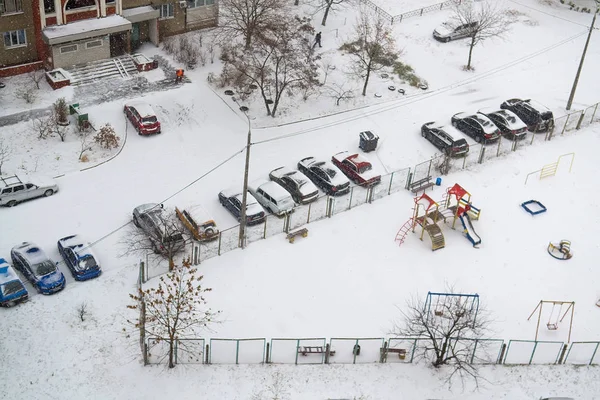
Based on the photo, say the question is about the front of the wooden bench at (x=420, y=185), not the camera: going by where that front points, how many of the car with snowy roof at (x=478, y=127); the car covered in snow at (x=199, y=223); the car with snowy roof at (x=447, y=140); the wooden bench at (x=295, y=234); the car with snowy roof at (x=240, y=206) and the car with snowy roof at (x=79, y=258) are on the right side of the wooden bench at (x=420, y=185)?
4

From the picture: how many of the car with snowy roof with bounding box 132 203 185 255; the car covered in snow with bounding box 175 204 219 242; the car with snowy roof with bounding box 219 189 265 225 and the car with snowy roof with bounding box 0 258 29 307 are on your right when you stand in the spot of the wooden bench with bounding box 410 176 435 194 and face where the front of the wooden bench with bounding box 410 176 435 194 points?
4

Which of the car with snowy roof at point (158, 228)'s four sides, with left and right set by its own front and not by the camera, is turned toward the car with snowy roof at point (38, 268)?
left

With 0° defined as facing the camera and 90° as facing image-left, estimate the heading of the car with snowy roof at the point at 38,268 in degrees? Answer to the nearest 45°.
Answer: approximately 315°

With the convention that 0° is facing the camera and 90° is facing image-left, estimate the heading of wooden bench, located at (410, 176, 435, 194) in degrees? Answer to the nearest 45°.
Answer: approximately 315°

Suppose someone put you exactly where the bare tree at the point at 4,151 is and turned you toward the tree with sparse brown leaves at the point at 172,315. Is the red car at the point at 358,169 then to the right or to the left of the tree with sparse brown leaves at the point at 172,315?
left
